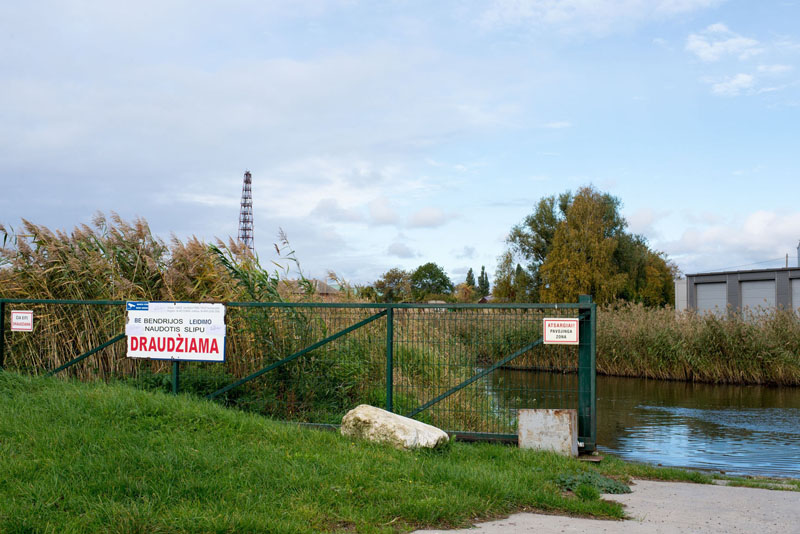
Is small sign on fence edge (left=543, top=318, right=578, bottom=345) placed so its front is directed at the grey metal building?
no

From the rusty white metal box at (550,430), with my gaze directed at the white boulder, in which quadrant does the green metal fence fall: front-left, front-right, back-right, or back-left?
front-right

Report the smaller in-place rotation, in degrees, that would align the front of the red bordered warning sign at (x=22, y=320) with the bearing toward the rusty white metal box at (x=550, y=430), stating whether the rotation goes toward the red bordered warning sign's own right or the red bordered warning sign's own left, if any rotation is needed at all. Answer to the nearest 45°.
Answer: approximately 45° to the red bordered warning sign's own left

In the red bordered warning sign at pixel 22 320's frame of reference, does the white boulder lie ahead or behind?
ahead

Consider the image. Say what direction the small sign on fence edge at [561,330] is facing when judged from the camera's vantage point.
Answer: facing the viewer

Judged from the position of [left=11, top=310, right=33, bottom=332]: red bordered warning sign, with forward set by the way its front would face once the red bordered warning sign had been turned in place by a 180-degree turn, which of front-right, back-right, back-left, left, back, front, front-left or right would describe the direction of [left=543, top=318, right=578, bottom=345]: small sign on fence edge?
back-right

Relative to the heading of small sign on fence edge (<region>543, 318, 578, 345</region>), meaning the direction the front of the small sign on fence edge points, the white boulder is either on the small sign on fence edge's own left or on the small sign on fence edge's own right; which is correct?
on the small sign on fence edge's own right

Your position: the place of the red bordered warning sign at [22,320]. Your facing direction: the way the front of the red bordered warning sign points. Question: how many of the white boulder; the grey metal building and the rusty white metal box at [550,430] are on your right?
0

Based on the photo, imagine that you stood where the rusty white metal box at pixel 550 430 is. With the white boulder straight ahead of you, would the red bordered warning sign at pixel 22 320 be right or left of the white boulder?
right

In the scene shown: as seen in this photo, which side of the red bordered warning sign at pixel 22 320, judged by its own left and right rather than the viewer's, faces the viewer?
front
